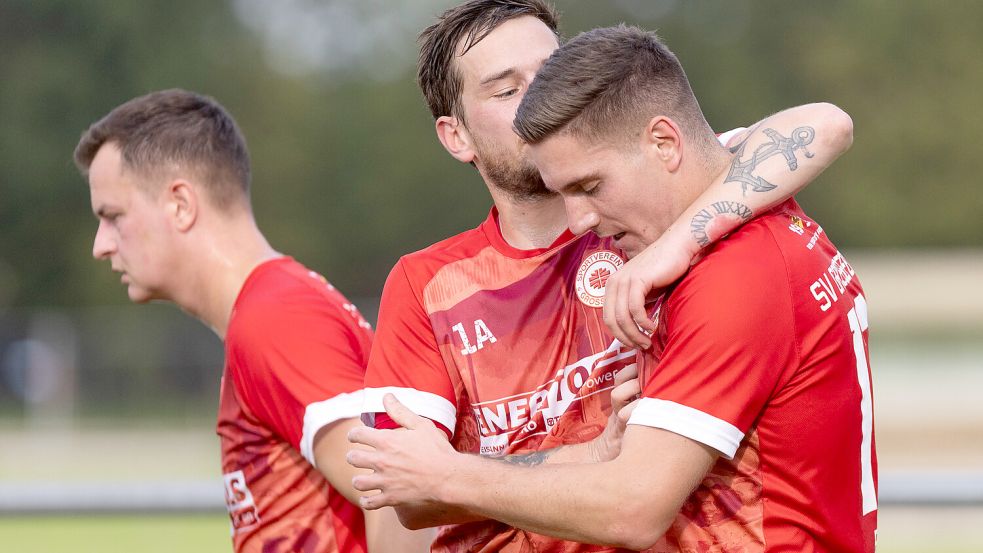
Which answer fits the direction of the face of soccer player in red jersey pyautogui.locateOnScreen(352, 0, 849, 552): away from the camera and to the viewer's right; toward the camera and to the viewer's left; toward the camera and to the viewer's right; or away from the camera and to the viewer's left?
toward the camera and to the viewer's right

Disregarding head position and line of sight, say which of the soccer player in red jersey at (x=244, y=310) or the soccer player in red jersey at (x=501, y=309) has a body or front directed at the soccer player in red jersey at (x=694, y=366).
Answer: the soccer player in red jersey at (x=501, y=309)

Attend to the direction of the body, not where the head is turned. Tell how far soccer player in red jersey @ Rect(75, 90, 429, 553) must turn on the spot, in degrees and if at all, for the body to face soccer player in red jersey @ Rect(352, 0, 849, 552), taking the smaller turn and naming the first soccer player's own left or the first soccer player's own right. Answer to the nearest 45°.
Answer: approximately 135° to the first soccer player's own left

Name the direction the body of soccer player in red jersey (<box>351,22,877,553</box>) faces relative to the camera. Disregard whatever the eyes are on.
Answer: to the viewer's left

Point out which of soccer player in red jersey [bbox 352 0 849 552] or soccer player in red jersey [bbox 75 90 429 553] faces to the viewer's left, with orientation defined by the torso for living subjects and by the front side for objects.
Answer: soccer player in red jersey [bbox 75 90 429 553]

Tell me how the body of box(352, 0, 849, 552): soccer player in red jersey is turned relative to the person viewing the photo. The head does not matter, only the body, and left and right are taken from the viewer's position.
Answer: facing the viewer and to the right of the viewer

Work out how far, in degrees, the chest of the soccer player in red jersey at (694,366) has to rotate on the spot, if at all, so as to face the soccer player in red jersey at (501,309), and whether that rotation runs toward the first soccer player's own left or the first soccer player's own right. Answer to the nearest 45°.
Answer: approximately 45° to the first soccer player's own right

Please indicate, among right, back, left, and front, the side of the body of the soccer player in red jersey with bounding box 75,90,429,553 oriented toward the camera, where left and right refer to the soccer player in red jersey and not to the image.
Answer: left

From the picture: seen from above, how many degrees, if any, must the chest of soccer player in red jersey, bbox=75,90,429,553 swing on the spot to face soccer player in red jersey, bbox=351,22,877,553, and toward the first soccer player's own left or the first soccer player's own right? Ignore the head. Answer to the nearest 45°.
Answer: approximately 135° to the first soccer player's own left

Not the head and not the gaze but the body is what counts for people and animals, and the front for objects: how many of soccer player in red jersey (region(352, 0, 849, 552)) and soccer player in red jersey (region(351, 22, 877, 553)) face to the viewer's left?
1

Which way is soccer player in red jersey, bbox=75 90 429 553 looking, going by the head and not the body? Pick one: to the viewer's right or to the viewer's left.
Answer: to the viewer's left
